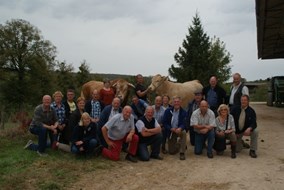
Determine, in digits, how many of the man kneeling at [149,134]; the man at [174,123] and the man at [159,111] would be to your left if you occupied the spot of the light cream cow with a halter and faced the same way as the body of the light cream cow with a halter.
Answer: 3

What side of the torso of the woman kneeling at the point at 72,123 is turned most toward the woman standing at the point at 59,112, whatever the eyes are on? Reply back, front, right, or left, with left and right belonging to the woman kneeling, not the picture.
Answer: back

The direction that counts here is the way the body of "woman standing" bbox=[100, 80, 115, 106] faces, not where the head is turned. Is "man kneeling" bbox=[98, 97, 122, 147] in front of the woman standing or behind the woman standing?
in front

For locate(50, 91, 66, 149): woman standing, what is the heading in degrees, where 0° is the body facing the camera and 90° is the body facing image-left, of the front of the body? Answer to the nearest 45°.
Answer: approximately 0°

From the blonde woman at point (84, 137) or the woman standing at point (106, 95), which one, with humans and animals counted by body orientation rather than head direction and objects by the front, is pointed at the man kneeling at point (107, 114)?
the woman standing

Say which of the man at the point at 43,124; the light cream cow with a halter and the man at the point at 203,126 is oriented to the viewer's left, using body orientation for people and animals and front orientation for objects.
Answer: the light cream cow with a halter

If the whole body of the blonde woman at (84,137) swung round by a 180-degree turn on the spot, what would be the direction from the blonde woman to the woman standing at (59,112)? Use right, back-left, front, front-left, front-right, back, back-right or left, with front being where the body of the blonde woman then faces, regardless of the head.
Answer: front-left

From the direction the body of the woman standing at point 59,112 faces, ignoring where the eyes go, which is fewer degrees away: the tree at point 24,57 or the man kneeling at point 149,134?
the man kneeling

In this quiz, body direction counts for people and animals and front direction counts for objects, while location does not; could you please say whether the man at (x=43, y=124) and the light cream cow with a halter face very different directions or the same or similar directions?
very different directions
